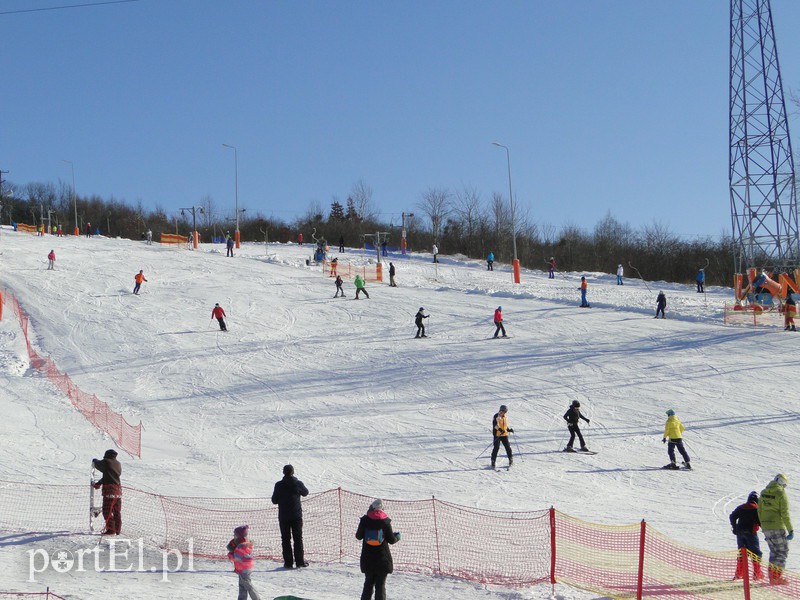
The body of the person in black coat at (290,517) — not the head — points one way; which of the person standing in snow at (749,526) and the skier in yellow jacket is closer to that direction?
the skier in yellow jacket

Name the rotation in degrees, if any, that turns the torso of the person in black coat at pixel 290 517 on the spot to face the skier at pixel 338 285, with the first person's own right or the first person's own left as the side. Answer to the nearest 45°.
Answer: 0° — they already face them

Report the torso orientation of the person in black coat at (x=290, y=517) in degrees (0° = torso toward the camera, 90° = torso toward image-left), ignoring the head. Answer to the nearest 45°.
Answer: approximately 180°

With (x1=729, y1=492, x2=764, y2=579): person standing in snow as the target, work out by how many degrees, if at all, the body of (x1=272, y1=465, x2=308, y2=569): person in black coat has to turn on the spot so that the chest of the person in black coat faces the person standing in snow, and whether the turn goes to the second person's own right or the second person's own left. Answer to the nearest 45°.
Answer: approximately 90° to the second person's own right
